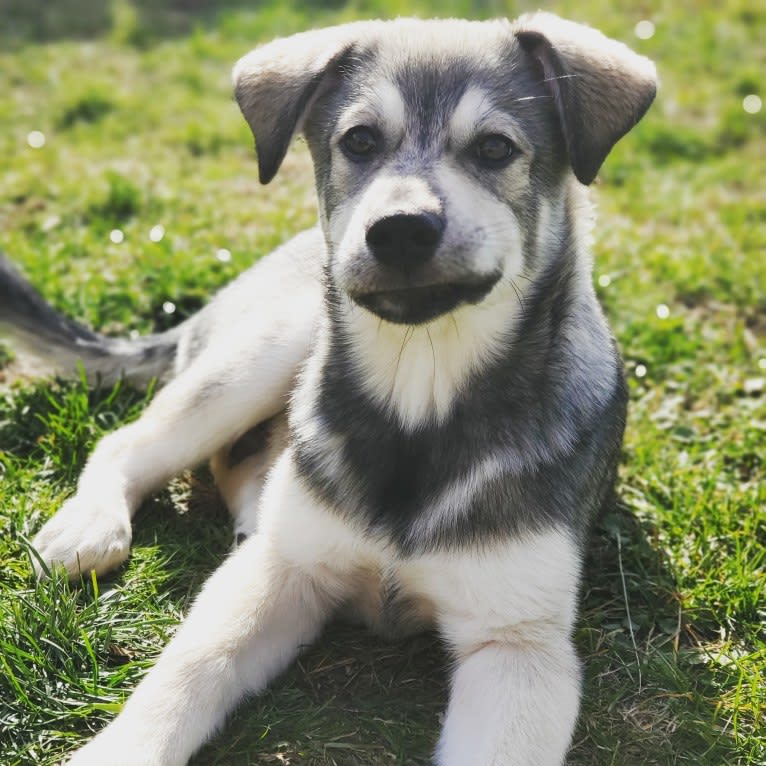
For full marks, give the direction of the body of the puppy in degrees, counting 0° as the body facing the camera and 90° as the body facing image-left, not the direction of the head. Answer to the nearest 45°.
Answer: approximately 0°
